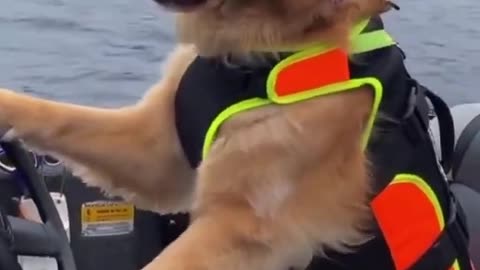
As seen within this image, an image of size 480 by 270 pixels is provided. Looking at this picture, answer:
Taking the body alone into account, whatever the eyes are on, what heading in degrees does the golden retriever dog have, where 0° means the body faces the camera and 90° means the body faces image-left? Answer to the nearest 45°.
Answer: approximately 90°
